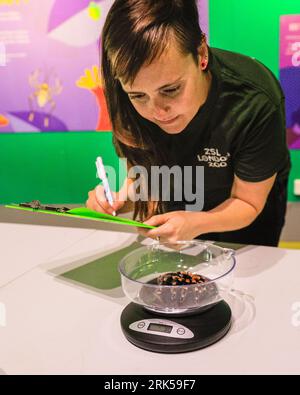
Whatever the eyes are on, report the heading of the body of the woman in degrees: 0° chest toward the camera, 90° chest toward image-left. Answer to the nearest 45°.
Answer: approximately 45°

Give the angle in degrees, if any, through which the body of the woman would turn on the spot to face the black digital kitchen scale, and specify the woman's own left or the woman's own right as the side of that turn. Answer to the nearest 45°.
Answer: approximately 45° to the woman's own left
